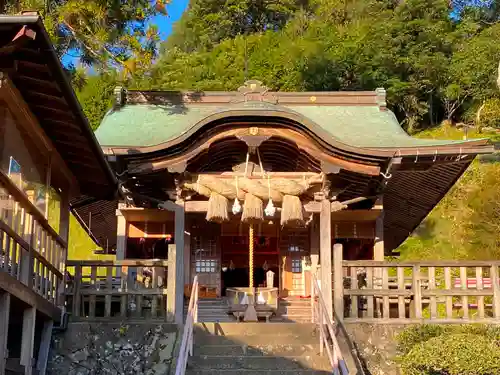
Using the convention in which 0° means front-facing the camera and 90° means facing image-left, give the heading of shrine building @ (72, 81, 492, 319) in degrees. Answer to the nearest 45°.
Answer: approximately 0°

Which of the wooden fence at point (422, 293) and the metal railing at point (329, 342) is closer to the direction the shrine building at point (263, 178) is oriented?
the metal railing

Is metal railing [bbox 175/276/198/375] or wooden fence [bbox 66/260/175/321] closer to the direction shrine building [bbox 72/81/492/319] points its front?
the metal railing

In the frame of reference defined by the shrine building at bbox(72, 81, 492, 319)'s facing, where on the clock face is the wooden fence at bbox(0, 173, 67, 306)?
The wooden fence is roughly at 1 o'clock from the shrine building.

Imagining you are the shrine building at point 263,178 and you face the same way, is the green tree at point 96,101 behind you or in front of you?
behind

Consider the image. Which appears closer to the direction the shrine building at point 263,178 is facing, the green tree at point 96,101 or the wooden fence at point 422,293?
the wooden fence

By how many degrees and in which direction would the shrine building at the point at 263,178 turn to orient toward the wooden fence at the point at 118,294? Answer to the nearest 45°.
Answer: approximately 45° to its right
